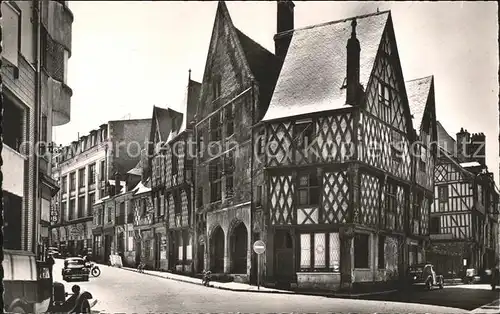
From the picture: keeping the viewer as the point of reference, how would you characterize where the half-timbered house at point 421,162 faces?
facing the viewer and to the right of the viewer

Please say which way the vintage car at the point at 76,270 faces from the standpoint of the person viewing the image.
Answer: facing the viewer

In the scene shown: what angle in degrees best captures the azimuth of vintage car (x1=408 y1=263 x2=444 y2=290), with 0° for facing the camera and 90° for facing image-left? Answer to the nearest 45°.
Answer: approximately 315°

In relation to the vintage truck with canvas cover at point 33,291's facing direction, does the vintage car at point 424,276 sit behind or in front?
in front

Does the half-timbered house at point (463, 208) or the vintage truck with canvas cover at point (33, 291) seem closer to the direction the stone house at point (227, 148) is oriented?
the vintage truck with canvas cover

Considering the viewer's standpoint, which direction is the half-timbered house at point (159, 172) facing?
facing the viewer and to the left of the viewer
